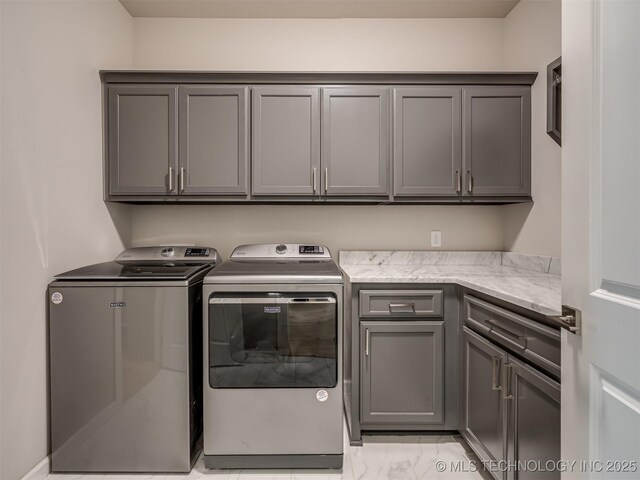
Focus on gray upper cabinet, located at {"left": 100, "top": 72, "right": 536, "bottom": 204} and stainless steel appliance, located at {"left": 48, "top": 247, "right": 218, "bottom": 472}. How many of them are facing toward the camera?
2

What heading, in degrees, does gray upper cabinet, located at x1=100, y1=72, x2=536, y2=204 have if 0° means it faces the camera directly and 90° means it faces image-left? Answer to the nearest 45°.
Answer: approximately 0°

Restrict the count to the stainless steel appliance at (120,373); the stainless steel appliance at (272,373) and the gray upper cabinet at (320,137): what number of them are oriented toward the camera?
3

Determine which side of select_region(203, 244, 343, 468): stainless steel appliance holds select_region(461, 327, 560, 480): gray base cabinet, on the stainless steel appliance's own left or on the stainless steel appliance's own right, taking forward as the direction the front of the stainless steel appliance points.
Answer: on the stainless steel appliance's own left

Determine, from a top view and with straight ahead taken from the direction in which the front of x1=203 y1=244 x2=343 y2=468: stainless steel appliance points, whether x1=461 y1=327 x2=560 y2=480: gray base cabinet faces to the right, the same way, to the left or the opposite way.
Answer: to the right

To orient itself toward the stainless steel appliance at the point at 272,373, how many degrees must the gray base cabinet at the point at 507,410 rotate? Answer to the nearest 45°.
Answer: approximately 45° to its right

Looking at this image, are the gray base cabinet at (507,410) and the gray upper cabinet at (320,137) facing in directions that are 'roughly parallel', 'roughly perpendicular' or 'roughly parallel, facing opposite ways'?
roughly perpendicular

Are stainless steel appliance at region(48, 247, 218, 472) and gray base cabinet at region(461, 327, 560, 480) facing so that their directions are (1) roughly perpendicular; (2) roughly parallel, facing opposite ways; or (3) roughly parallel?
roughly perpendicular
